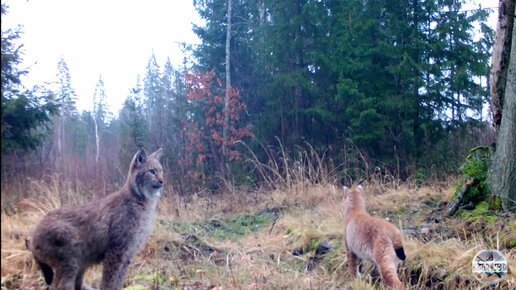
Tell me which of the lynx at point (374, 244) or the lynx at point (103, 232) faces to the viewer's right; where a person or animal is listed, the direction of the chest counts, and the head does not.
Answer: the lynx at point (103, 232)

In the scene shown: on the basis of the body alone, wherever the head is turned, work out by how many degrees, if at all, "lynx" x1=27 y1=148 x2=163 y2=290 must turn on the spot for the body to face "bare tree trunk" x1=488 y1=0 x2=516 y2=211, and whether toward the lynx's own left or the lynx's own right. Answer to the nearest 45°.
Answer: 0° — it already faces it

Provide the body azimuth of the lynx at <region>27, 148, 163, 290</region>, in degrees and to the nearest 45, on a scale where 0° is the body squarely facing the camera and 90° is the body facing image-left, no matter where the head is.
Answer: approximately 270°

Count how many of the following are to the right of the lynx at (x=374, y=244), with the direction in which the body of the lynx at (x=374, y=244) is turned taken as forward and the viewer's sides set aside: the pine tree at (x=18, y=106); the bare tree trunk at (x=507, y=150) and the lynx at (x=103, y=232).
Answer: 1

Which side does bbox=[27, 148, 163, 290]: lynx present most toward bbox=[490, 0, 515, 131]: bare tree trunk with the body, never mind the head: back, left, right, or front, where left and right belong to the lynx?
front

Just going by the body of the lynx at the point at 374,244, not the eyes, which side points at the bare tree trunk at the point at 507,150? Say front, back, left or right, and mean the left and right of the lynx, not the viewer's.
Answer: right

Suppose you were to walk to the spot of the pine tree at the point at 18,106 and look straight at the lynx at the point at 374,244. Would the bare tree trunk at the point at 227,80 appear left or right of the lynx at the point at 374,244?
left

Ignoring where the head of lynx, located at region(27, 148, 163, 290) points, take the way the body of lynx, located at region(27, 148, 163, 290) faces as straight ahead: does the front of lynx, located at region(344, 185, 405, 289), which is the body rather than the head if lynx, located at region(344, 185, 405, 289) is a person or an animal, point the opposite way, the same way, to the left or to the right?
to the left

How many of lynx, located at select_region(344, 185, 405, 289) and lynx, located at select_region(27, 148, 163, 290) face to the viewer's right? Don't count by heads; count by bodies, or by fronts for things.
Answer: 1

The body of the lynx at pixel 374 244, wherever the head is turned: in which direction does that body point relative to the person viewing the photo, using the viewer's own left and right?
facing away from the viewer and to the left of the viewer
